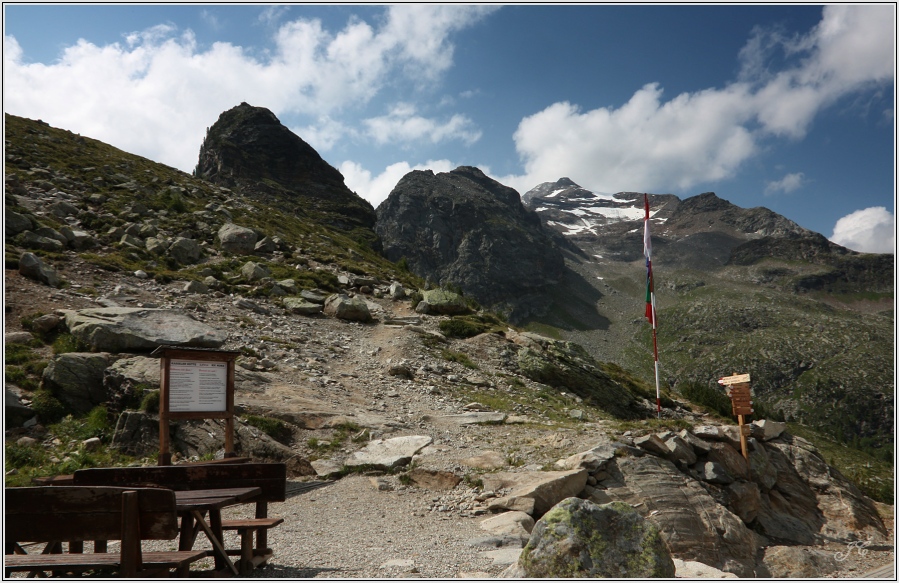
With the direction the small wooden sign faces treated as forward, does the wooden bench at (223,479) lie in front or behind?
in front

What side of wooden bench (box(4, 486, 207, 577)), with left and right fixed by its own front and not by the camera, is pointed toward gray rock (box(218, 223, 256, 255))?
front

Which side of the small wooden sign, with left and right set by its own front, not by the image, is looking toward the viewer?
front

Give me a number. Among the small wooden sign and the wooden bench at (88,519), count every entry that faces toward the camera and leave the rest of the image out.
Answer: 1

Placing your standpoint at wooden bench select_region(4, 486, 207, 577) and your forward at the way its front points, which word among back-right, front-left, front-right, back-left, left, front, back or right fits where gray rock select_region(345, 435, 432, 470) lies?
front-right

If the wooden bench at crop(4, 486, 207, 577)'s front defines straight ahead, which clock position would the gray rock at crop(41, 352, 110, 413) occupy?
The gray rock is roughly at 12 o'clock from the wooden bench.

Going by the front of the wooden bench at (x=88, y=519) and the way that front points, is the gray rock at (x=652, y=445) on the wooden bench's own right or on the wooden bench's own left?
on the wooden bench's own right

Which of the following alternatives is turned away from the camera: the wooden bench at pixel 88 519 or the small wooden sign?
the wooden bench

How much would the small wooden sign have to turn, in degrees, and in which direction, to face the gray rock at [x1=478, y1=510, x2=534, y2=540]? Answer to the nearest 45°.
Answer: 0° — it already faces it

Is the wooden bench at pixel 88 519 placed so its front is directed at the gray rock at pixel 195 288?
yes

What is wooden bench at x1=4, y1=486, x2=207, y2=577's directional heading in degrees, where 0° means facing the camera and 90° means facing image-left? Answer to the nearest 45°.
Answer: approximately 180°

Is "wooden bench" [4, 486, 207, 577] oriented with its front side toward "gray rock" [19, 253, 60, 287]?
yes

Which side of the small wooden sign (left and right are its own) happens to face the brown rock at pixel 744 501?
front
